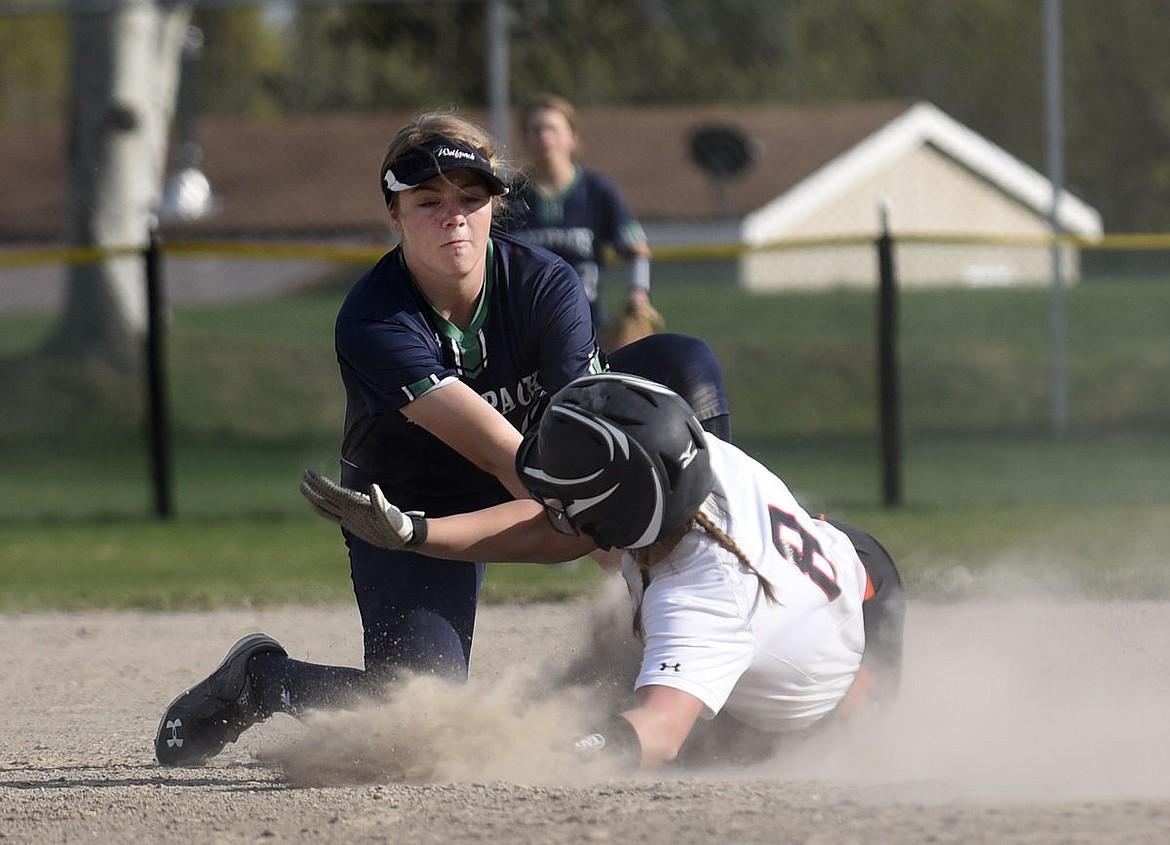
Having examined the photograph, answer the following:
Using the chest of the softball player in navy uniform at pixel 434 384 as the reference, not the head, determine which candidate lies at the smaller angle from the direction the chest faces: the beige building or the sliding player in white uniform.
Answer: the sliding player in white uniform

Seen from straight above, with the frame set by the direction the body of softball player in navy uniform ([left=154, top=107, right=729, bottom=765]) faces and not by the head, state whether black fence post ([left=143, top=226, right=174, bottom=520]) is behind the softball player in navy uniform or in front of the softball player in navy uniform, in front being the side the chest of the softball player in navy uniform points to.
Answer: behind

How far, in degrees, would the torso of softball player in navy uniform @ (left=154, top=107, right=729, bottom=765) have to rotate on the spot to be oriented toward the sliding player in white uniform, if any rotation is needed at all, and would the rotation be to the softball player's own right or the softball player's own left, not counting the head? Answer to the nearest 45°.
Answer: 0° — they already face them

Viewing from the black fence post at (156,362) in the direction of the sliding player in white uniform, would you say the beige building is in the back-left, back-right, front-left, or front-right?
back-left

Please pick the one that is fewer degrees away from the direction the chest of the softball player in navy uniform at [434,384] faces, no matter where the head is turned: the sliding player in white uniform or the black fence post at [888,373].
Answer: the sliding player in white uniform

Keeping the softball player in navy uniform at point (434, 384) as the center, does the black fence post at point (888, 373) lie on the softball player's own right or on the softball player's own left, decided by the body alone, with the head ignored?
on the softball player's own left

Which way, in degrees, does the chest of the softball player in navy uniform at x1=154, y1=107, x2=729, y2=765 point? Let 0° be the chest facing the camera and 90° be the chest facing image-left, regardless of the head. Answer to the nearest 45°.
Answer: approximately 315°

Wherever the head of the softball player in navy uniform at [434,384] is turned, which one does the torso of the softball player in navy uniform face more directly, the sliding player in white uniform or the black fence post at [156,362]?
the sliding player in white uniform

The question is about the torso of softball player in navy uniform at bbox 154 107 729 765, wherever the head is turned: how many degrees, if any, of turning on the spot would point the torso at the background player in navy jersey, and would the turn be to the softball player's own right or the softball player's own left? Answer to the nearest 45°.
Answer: approximately 135° to the softball player's own left

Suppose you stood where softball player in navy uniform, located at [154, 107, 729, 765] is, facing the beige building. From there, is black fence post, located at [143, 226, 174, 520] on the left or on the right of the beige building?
left
